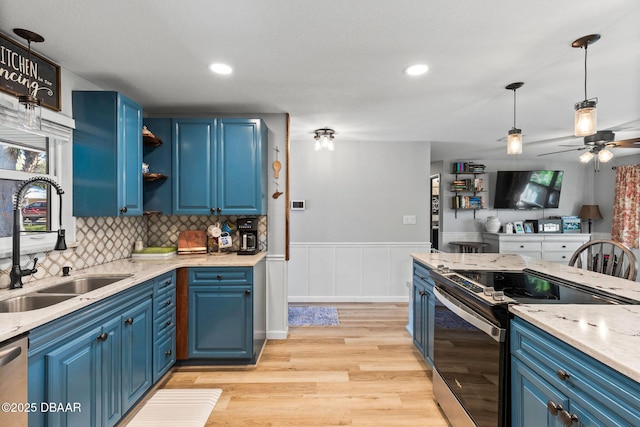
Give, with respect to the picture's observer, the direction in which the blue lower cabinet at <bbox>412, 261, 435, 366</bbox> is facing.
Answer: facing to the left of the viewer

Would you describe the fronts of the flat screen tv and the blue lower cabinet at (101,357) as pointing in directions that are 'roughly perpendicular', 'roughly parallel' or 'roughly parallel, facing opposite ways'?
roughly perpendicular

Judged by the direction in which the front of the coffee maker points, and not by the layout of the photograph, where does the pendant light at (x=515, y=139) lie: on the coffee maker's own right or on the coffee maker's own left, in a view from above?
on the coffee maker's own left

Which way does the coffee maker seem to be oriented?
toward the camera

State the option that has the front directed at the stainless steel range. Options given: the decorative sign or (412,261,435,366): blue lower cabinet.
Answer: the decorative sign

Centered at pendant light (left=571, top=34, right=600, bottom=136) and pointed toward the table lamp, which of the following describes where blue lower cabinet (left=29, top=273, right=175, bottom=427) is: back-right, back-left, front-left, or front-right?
back-left

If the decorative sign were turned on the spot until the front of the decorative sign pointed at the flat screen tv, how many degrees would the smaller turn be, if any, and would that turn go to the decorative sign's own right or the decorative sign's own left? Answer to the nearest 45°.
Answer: approximately 45° to the decorative sign's own left

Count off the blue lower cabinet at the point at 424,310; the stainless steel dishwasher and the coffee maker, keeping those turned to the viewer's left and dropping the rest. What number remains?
1

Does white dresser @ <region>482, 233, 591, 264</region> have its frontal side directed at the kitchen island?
yes

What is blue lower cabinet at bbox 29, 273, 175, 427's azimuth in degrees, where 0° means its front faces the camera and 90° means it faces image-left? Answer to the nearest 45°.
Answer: approximately 315°

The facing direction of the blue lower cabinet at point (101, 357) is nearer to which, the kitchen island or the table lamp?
the kitchen island

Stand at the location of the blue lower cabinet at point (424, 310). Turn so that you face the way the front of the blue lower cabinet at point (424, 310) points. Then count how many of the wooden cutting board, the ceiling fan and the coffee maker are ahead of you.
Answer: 2

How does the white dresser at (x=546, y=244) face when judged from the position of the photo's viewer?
facing the viewer

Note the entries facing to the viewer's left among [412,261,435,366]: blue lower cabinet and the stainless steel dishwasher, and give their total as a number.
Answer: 1

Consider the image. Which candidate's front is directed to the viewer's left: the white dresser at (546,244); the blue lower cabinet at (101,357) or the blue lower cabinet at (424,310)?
the blue lower cabinet at (424,310)

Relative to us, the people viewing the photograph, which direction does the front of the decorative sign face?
facing the viewer and to the right of the viewer
